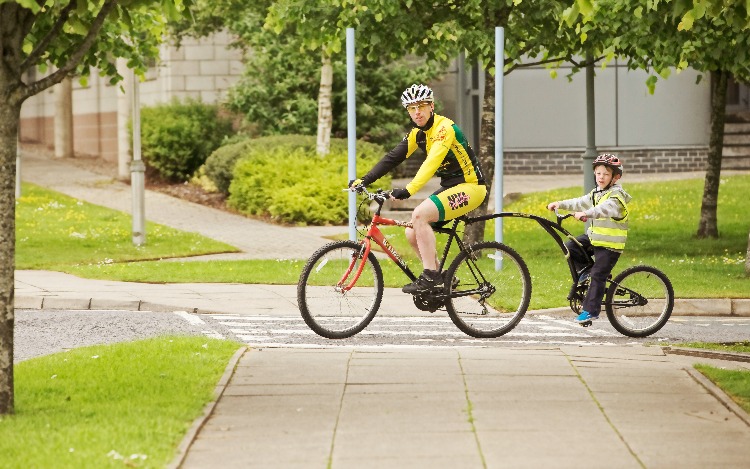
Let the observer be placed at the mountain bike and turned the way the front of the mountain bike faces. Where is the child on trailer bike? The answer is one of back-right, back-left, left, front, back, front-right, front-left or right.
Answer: back

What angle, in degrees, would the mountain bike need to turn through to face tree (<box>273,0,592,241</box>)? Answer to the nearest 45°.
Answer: approximately 90° to its right

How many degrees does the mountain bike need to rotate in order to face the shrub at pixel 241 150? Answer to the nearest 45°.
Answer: approximately 90° to its right

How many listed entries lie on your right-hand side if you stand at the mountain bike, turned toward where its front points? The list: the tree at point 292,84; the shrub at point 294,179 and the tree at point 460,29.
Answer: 3

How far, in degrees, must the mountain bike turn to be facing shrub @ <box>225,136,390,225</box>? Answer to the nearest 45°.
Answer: approximately 90° to its right

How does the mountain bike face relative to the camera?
to the viewer's left

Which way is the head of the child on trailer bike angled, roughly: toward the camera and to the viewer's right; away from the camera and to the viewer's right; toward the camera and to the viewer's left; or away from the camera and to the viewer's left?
toward the camera and to the viewer's left

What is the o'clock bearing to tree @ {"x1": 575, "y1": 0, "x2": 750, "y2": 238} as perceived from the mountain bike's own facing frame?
The tree is roughly at 4 o'clock from the mountain bike.

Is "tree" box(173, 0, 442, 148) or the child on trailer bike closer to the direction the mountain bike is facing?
the tree

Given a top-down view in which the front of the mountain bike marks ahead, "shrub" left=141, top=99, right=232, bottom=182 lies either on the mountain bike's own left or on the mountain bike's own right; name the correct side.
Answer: on the mountain bike's own right

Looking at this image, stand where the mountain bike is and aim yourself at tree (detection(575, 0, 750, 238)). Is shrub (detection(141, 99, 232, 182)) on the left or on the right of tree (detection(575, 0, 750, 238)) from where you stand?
left

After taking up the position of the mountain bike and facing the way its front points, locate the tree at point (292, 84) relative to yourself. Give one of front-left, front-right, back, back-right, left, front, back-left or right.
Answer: right
